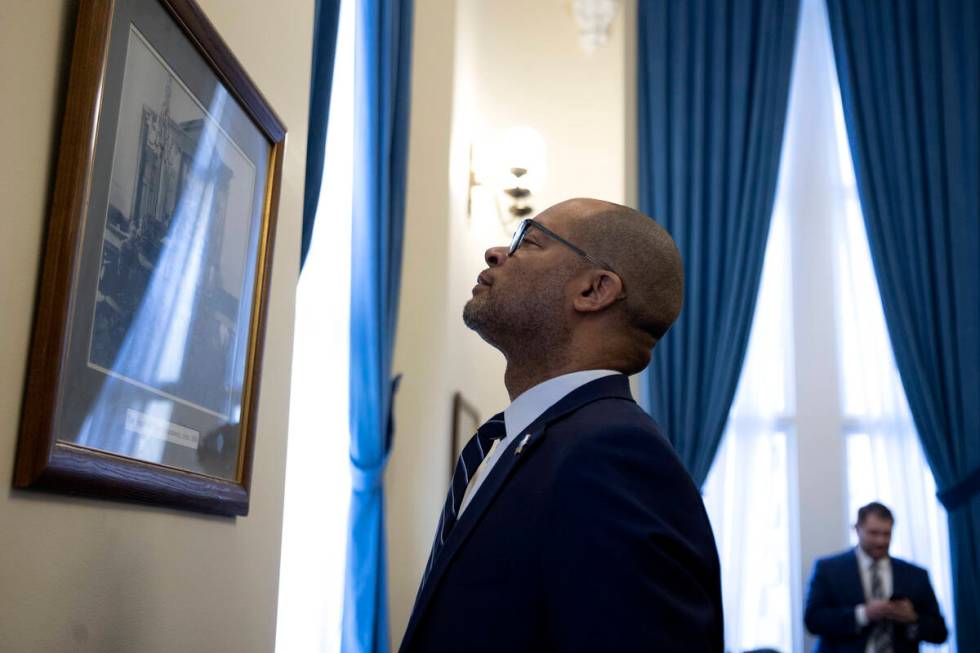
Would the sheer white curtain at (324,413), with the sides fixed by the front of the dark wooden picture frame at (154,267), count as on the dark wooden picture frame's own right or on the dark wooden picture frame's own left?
on the dark wooden picture frame's own left

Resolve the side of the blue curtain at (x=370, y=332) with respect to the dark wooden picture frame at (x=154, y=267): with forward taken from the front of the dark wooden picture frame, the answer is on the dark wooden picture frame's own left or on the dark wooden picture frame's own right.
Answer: on the dark wooden picture frame's own left

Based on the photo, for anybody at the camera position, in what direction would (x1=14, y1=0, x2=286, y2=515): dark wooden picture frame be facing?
facing the viewer and to the right of the viewer

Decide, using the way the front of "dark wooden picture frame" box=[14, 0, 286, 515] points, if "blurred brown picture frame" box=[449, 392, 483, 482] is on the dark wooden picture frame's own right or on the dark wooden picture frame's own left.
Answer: on the dark wooden picture frame's own left

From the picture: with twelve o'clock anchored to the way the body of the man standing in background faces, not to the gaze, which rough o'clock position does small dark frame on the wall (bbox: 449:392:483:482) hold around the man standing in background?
The small dark frame on the wall is roughly at 2 o'clock from the man standing in background.

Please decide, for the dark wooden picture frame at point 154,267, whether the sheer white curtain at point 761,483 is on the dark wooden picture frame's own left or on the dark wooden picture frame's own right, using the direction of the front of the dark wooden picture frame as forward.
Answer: on the dark wooden picture frame's own left

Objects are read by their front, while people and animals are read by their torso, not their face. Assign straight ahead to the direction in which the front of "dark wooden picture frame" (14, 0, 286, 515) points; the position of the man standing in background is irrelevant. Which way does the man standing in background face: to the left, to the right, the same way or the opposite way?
to the right

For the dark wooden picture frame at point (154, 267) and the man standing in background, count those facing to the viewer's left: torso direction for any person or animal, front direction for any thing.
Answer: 0

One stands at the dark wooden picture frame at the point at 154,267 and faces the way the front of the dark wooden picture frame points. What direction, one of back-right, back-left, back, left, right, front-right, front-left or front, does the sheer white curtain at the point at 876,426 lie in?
left

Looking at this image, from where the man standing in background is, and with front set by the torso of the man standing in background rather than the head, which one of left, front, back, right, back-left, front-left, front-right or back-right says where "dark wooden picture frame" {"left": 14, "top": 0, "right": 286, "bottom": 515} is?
front

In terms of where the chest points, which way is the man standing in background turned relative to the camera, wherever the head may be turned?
toward the camera

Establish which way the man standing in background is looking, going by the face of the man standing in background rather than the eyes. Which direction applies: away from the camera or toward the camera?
toward the camera
